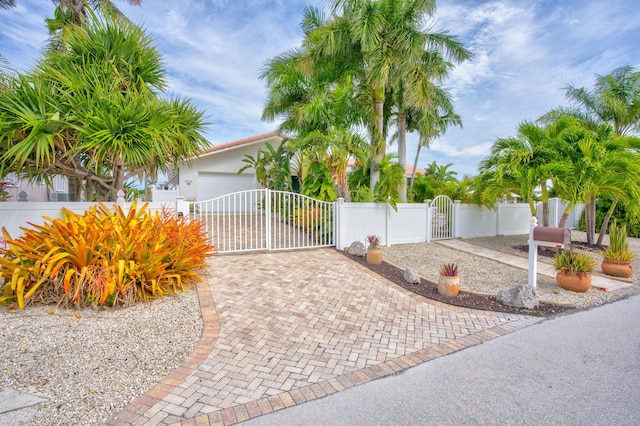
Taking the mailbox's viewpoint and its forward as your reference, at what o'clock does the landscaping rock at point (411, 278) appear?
The landscaping rock is roughly at 4 o'clock from the mailbox.

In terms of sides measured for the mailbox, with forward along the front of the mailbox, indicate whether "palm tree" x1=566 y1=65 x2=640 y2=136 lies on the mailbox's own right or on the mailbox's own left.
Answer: on the mailbox's own left

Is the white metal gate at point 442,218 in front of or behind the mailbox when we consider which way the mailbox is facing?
behind

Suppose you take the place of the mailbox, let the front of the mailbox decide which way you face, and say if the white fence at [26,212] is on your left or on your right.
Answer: on your right

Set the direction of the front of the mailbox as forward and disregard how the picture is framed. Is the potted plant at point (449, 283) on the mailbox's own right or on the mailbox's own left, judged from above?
on the mailbox's own right

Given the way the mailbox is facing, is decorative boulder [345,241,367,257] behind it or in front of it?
behind

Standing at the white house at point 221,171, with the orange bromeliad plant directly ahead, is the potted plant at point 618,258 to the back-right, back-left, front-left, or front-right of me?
front-left
